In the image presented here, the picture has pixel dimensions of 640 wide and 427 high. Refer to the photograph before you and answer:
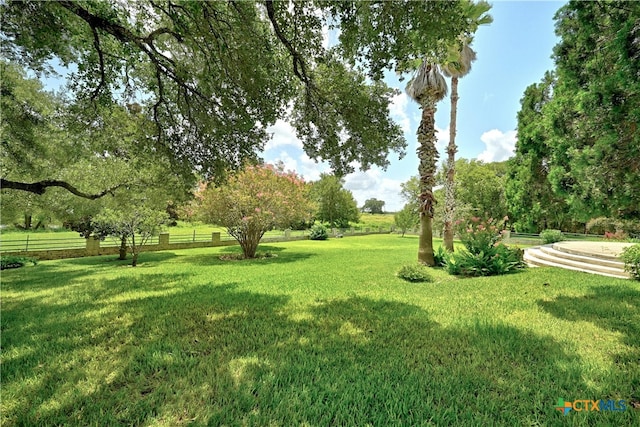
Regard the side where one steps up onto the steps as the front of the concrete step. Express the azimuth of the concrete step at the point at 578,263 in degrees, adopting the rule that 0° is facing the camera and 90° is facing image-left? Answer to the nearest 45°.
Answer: approximately 45°

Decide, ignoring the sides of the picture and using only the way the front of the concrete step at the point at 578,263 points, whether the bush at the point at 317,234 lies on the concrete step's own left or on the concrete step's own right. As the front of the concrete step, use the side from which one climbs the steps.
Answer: on the concrete step's own right

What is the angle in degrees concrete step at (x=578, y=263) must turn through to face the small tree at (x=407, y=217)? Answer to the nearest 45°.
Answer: approximately 90° to its right

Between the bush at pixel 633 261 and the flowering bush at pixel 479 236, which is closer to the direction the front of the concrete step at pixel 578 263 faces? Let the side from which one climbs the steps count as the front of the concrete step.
the flowering bush

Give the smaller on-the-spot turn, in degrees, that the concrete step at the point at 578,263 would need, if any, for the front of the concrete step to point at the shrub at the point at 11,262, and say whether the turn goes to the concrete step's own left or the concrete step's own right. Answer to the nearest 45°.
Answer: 0° — it already faces it

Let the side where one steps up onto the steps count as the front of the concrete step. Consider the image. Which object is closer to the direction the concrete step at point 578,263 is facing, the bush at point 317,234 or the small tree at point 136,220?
the small tree

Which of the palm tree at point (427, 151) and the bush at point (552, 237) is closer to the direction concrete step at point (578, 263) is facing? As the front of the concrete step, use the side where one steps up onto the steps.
the palm tree

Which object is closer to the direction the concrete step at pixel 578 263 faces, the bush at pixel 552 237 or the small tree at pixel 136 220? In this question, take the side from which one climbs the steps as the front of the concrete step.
the small tree

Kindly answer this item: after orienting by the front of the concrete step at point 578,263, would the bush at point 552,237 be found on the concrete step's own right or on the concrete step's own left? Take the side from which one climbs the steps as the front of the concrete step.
on the concrete step's own right
